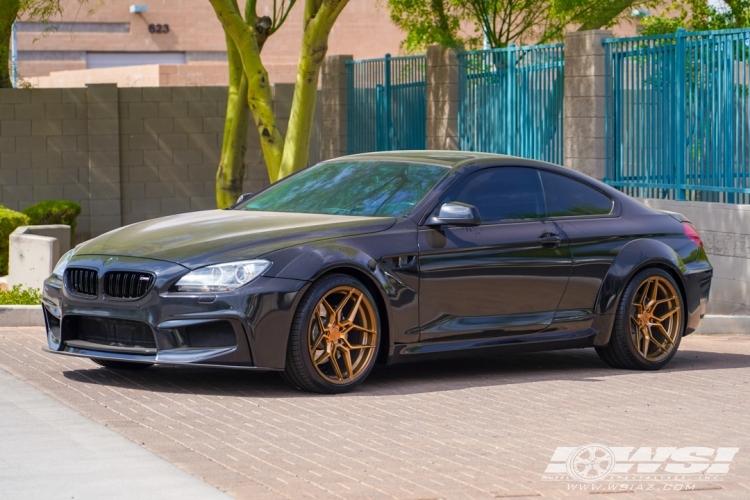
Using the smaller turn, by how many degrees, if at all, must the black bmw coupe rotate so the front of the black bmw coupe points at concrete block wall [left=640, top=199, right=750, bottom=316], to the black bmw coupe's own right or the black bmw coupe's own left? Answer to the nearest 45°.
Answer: approximately 180°

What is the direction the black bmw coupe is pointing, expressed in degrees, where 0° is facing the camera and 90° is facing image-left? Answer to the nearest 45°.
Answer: approximately 45°

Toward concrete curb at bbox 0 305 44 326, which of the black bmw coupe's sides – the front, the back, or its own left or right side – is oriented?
right

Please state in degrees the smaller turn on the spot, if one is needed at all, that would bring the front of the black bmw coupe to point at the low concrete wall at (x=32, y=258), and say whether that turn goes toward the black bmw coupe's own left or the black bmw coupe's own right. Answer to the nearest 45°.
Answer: approximately 90° to the black bmw coupe's own right

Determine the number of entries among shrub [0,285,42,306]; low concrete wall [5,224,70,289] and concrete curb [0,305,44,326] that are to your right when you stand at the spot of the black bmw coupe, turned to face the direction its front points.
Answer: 3

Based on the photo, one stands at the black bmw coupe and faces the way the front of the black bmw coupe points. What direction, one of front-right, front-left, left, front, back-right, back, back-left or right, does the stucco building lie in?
back-right

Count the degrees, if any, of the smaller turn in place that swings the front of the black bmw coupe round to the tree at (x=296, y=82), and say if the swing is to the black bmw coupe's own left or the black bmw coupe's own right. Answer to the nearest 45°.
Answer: approximately 135° to the black bmw coupe's own right

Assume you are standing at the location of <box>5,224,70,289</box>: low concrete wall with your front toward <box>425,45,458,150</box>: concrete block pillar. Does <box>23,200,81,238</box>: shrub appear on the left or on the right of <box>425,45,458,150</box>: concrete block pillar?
left

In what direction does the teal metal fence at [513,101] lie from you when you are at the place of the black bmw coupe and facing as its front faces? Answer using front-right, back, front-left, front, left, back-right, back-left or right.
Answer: back-right

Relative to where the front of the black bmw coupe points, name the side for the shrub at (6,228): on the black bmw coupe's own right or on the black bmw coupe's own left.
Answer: on the black bmw coupe's own right

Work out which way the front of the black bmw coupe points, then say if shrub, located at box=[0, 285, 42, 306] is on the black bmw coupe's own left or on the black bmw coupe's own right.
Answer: on the black bmw coupe's own right

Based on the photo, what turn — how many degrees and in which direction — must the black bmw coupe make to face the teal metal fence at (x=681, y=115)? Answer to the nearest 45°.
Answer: approximately 180°
